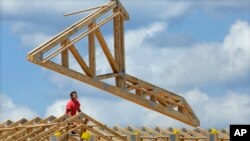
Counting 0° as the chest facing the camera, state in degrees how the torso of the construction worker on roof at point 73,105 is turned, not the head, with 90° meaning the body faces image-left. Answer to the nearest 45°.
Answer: approximately 315°
